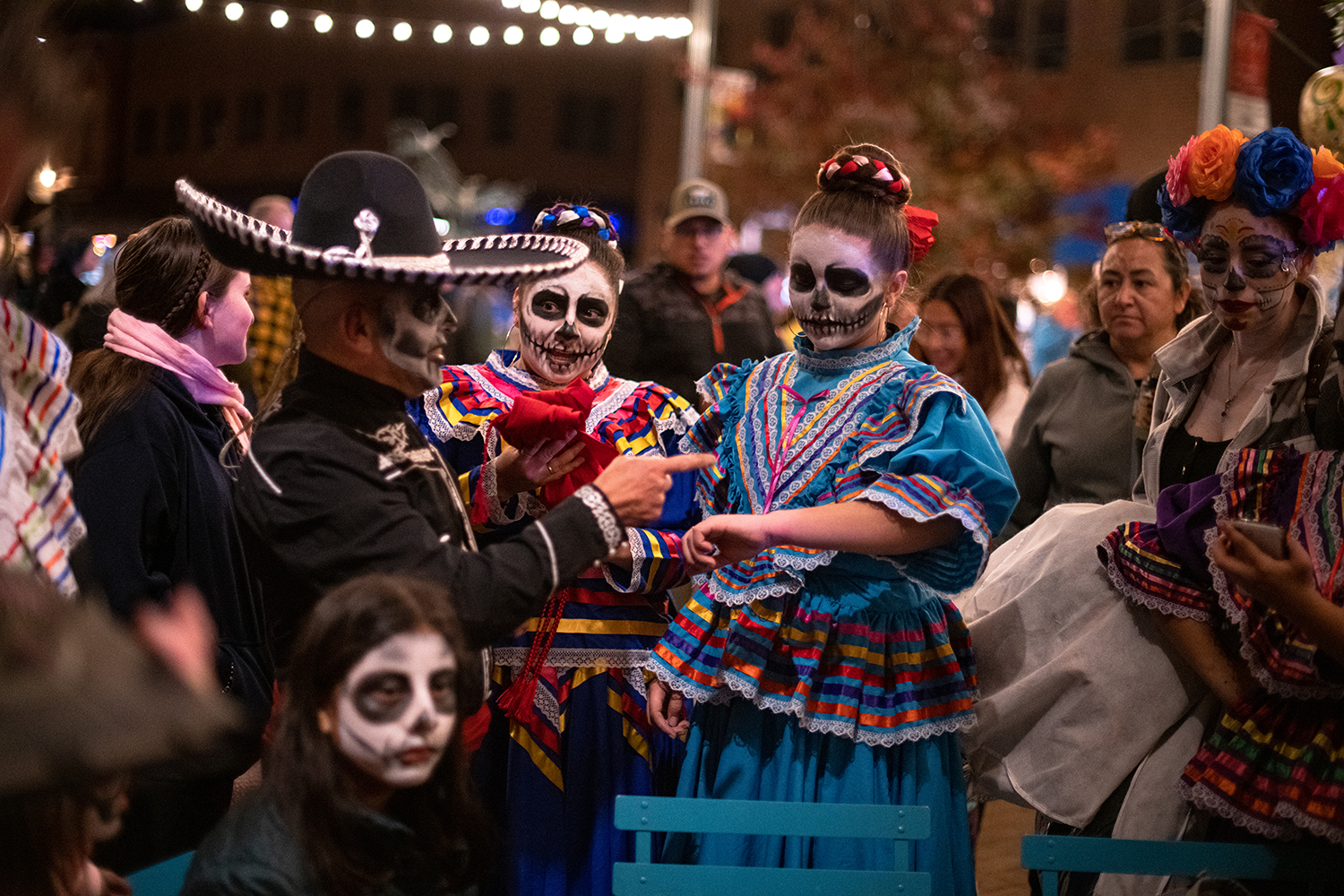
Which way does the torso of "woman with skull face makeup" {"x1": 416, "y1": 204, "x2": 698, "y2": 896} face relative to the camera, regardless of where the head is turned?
toward the camera

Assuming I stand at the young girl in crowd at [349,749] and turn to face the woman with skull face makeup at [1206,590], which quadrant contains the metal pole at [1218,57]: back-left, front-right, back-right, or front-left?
front-left

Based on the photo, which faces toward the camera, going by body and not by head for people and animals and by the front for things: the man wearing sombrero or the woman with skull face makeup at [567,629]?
the woman with skull face makeup

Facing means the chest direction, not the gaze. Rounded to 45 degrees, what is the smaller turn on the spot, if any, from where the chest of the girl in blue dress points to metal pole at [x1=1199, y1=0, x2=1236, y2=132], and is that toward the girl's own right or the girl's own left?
approximately 135° to the girl's own right

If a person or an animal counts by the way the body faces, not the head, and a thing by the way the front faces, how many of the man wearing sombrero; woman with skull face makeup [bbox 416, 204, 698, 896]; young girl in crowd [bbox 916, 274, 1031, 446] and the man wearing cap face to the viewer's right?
1

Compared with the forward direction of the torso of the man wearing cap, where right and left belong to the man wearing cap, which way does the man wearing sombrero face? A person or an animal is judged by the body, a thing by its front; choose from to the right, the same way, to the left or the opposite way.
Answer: to the left

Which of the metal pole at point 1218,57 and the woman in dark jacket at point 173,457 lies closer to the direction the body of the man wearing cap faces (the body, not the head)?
the woman in dark jacket

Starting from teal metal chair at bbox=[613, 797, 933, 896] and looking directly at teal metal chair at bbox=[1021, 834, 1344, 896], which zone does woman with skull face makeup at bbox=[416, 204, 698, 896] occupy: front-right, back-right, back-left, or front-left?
back-left

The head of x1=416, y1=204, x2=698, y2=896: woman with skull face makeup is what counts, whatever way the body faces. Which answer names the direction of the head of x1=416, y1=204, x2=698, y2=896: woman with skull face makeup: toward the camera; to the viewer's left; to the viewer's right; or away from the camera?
toward the camera

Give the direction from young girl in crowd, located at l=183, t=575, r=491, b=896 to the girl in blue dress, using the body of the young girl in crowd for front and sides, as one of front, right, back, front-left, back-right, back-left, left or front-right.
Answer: left

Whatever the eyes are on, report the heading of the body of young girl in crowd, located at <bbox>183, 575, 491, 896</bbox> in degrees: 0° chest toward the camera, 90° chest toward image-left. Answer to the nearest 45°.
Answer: approximately 315°

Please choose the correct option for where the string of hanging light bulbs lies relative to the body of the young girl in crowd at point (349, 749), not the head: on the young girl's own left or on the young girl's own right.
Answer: on the young girl's own left

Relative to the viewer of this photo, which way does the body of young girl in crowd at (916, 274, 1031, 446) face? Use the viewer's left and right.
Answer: facing the viewer and to the left of the viewer

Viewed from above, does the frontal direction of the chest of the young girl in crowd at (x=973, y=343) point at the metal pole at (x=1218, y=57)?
no

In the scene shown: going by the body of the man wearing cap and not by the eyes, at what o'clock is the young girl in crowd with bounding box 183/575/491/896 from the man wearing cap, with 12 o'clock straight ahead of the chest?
The young girl in crowd is roughly at 12 o'clock from the man wearing cap.

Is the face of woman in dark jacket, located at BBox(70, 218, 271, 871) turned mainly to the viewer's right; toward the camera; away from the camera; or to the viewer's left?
to the viewer's right

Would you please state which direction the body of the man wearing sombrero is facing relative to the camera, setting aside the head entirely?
to the viewer's right

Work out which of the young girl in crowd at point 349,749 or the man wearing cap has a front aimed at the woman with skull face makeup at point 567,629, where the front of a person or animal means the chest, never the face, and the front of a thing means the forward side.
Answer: the man wearing cap

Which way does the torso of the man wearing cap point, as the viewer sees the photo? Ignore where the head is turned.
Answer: toward the camera
